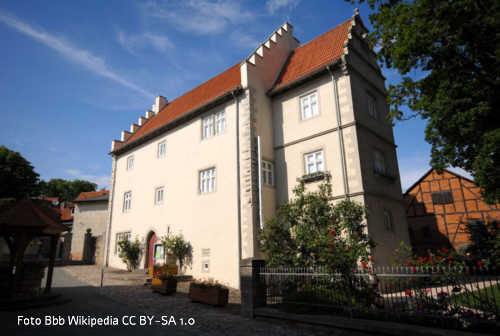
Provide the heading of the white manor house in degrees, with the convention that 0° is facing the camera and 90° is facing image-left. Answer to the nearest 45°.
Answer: approximately 45°

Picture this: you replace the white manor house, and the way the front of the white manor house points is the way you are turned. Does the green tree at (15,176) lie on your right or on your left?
on your right
